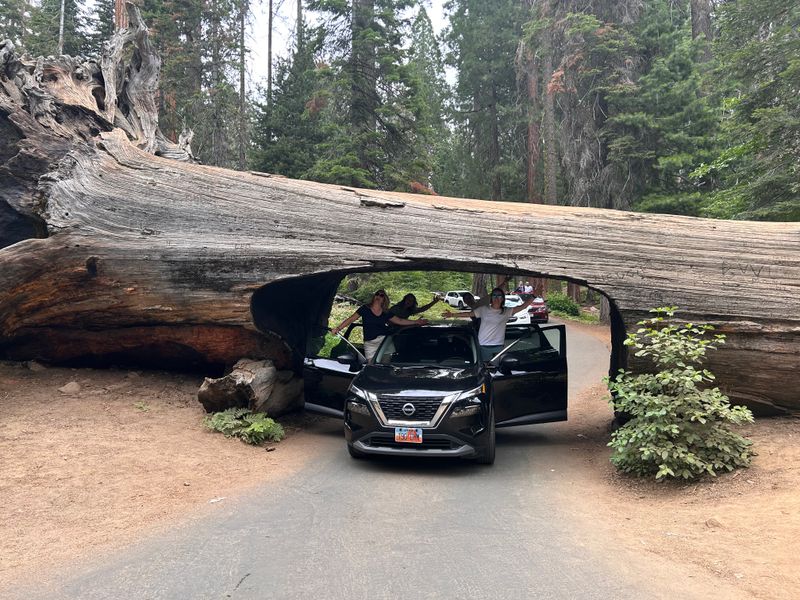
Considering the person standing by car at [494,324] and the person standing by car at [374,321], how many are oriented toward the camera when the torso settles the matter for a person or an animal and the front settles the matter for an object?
2

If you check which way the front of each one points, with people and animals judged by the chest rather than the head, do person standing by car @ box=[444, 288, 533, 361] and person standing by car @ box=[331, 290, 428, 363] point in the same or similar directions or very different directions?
same or similar directions

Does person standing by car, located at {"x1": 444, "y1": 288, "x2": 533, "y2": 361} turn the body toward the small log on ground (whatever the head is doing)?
no

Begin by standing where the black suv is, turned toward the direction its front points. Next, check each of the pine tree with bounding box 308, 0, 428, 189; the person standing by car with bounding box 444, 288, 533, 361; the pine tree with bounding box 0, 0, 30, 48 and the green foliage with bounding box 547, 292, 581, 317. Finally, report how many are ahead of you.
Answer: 0

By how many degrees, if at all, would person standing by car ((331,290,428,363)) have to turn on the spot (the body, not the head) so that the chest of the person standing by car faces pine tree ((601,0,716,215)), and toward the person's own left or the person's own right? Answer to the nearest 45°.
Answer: approximately 135° to the person's own left

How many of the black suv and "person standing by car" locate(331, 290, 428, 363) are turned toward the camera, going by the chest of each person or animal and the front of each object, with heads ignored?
2

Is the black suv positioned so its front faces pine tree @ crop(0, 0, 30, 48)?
no

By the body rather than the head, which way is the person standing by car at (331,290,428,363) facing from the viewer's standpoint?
toward the camera

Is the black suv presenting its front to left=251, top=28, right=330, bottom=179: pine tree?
no

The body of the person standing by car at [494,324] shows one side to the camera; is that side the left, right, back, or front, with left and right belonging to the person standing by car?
front

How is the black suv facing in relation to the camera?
toward the camera

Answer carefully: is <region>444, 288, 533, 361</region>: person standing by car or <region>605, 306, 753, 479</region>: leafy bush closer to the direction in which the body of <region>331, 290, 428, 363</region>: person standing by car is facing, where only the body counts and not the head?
the leafy bush

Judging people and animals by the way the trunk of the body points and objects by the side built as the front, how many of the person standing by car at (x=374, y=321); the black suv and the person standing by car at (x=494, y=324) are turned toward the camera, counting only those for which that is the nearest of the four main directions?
3

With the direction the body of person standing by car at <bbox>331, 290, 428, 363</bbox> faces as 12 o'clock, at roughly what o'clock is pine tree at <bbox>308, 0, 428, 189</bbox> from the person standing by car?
The pine tree is roughly at 6 o'clock from the person standing by car.

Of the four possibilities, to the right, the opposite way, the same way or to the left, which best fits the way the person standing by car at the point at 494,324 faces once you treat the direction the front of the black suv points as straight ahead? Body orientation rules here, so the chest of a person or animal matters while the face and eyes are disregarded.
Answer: the same way

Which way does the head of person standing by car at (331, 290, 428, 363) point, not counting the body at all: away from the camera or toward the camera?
toward the camera

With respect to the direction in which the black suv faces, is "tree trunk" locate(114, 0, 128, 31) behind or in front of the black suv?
behind

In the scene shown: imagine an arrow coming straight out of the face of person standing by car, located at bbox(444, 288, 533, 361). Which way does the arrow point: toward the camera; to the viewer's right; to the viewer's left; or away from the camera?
toward the camera
